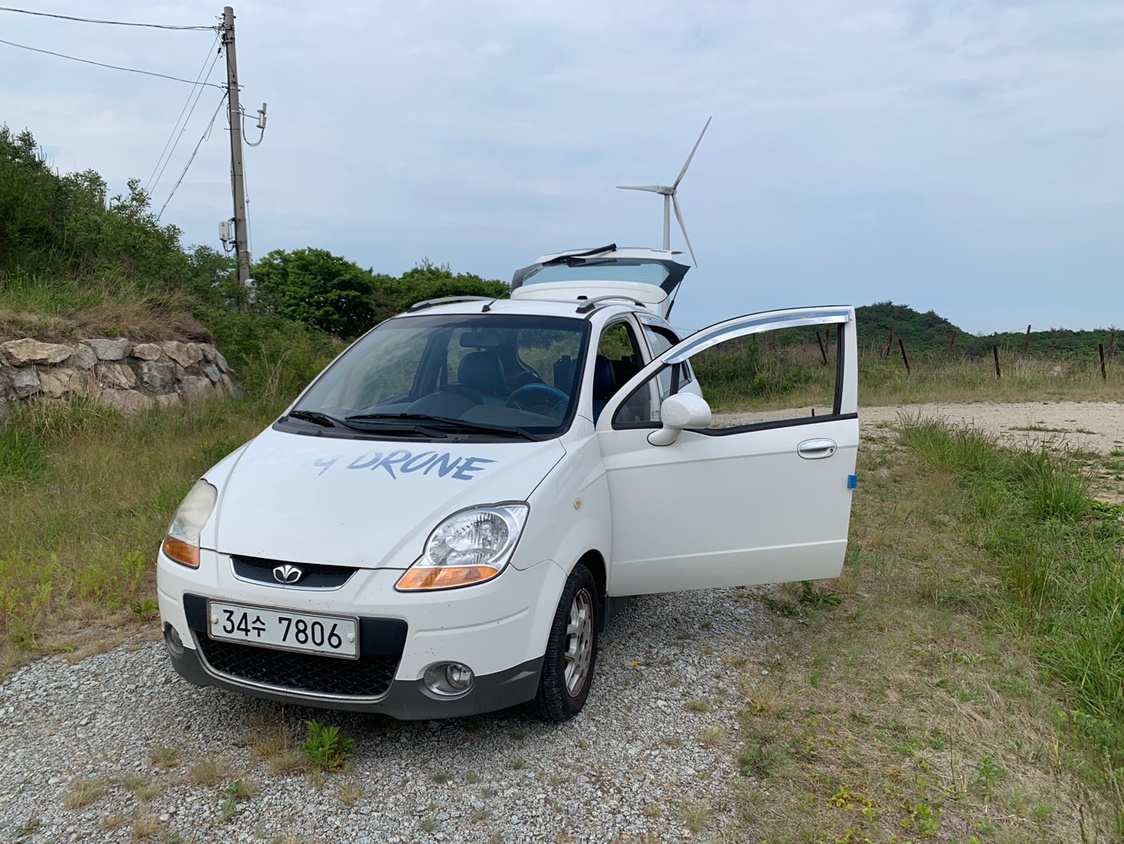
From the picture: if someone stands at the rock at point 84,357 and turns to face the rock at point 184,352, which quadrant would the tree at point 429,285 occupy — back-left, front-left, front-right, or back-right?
front-left

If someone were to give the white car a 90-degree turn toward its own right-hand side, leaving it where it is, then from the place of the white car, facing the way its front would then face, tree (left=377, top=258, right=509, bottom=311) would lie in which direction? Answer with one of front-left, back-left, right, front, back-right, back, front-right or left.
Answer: front-right

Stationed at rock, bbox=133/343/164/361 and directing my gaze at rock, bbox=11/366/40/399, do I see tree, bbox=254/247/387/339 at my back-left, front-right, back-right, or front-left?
back-right

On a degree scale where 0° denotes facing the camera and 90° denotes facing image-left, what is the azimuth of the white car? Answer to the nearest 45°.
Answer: approximately 45°

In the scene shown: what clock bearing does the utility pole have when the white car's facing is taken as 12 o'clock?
The utility pole is roughly at 4 o'clock from the white car.

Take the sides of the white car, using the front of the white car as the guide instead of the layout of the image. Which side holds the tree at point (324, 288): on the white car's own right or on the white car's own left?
on the white car's own right

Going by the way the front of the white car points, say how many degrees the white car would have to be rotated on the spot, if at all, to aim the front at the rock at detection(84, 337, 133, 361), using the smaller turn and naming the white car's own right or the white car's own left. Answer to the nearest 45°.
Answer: approximately 90° to the white car's own right

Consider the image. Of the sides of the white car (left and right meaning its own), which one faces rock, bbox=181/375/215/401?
right

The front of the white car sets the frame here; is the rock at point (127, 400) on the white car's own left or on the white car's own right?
on the white car's own right
